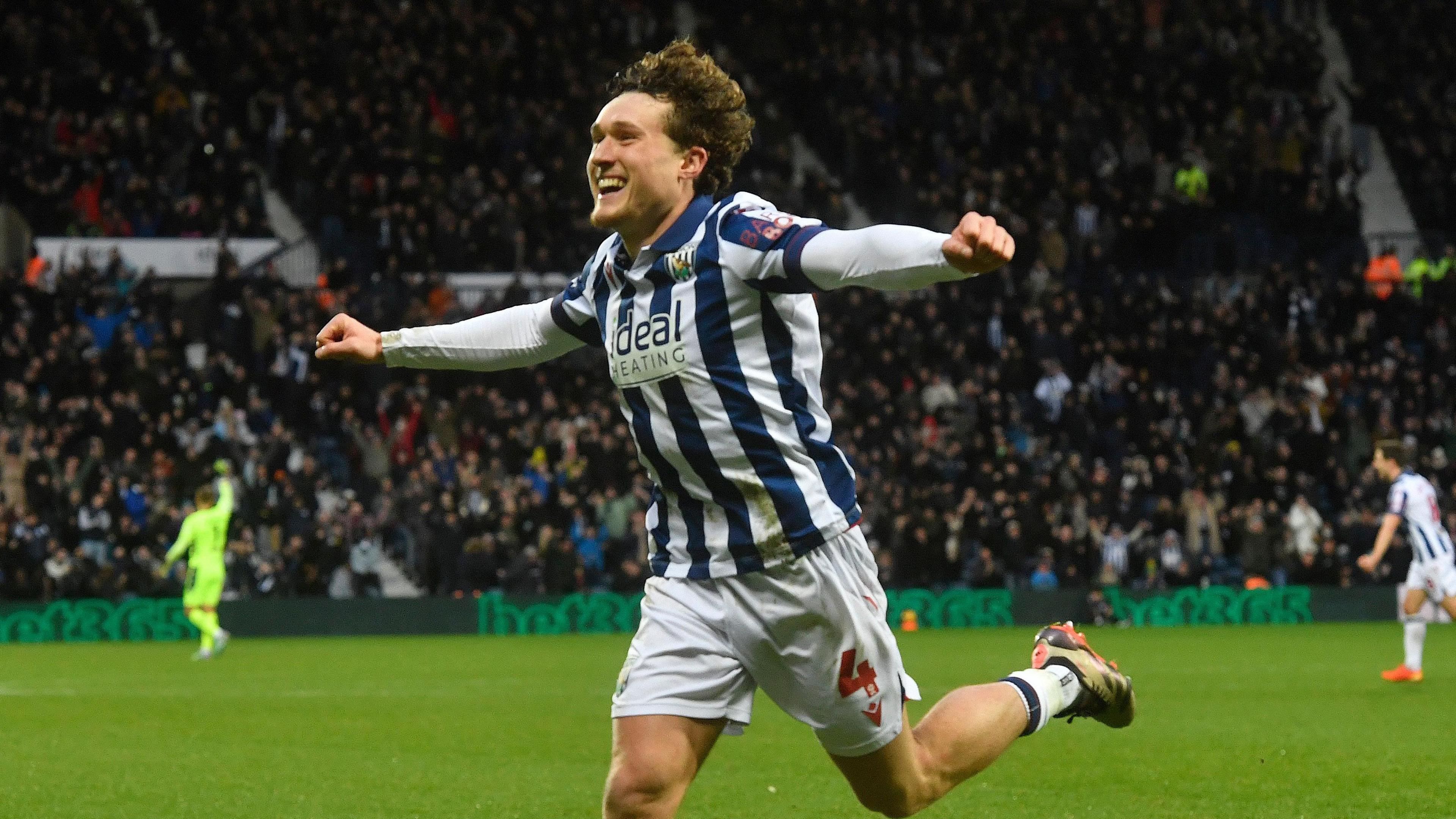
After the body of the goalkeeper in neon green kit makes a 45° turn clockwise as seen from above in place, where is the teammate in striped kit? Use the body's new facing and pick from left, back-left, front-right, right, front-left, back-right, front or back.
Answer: back-right

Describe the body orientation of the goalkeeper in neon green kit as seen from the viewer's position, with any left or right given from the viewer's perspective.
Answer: facing away from the viewer and to the left of the viewer
